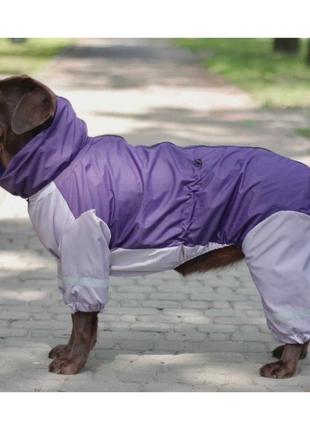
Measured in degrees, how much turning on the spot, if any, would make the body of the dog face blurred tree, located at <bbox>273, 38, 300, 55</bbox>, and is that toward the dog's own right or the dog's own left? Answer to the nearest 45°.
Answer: approximately 90° to the dog's own right

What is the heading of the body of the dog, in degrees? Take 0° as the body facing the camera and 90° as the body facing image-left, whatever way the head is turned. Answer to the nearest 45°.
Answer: approximately 90°

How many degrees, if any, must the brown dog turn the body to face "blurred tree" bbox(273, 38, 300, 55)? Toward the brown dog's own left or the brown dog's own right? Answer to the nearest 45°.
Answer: approximately 90° to the brown dog's own right
